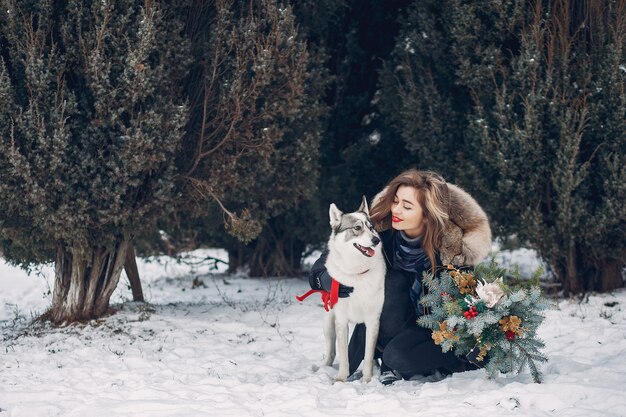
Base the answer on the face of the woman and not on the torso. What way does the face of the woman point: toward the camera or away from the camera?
toward the camera

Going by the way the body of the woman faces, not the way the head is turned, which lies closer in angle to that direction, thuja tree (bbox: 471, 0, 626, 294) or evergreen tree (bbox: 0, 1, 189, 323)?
the evergreen tree

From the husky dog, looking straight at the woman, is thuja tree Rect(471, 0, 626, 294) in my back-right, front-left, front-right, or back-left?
front-left

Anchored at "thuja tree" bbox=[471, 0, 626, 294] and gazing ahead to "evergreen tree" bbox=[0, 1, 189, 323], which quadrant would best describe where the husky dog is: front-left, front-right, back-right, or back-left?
front-left

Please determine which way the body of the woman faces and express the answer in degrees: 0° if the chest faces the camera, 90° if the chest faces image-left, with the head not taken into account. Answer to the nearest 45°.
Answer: approximately 45°

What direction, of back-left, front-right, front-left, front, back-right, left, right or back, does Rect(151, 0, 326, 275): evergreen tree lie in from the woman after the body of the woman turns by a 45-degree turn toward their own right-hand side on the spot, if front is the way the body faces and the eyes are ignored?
front-right
